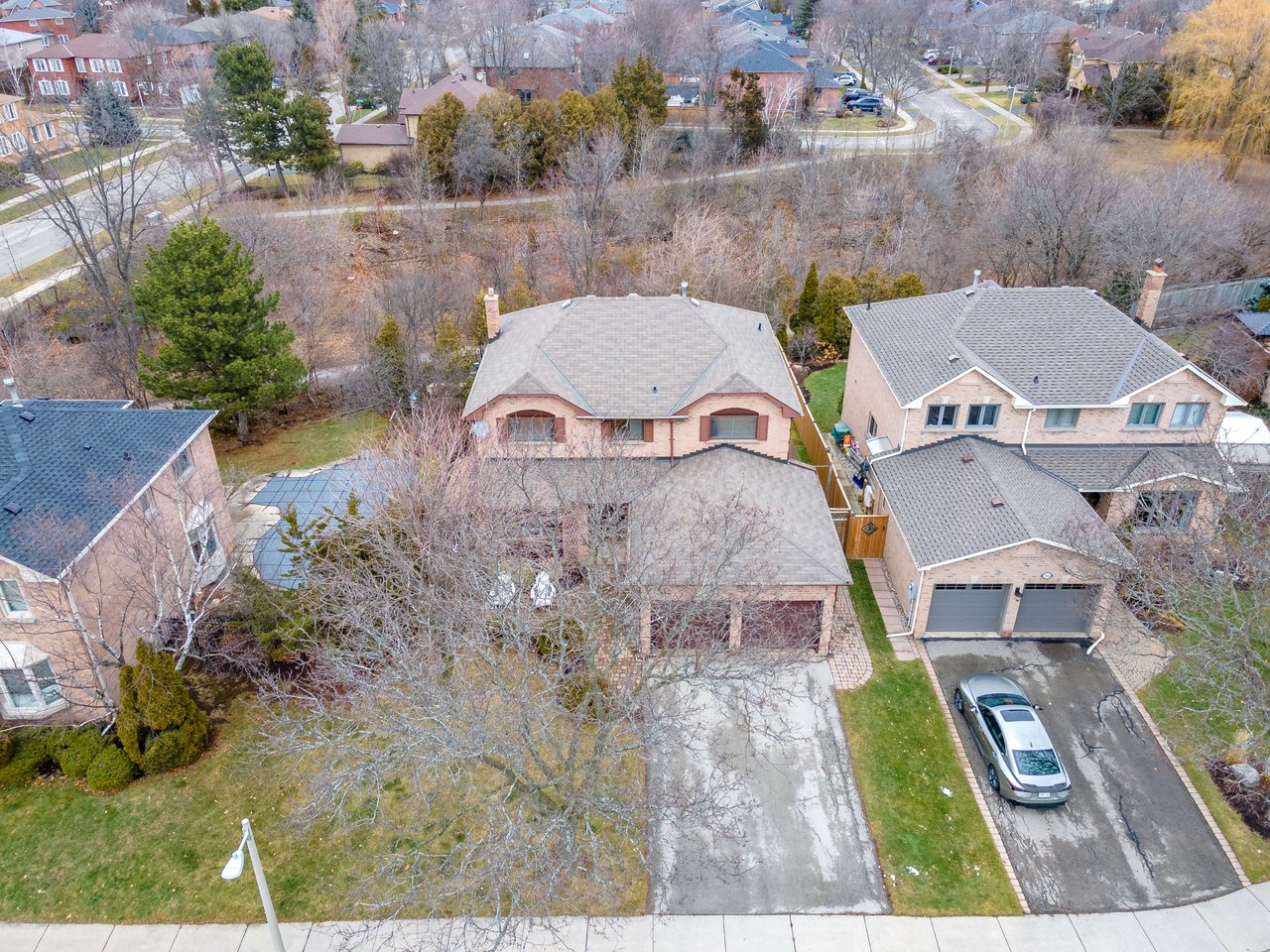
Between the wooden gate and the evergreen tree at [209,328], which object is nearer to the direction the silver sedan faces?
the wooden gate

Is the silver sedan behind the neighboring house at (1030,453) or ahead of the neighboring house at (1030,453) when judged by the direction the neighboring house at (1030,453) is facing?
ahead

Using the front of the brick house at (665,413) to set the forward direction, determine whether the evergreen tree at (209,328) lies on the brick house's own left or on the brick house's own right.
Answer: on the brick house's own right

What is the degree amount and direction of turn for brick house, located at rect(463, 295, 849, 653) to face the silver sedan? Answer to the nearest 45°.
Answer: approximately 45° to its left

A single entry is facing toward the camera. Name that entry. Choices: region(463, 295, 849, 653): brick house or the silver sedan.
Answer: the brick house

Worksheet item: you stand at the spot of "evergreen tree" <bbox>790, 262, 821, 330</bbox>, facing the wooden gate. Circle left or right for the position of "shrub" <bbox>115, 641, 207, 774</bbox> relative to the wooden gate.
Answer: right

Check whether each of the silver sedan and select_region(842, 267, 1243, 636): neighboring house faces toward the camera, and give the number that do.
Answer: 1

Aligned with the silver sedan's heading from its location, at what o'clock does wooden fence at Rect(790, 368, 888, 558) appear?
The wooden fence is roughly at 12 o'clock from the silver sedan.

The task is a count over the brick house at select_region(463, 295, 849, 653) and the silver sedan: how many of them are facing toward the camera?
1

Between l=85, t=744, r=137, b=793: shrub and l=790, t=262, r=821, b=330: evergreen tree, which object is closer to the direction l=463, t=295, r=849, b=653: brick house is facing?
the shrub

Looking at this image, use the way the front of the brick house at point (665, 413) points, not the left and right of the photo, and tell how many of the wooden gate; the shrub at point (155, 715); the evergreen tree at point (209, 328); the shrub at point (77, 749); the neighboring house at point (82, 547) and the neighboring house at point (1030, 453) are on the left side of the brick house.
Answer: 2

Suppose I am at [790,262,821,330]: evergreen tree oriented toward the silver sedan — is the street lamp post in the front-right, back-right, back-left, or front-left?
front-right

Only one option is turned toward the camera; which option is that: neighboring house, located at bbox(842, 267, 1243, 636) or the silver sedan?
the neighboring house

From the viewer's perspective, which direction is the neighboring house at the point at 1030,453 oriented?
toward the camera

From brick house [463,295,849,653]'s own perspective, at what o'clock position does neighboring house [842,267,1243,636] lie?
The neighboring house is roughly at 9 o'clock from the brick house.

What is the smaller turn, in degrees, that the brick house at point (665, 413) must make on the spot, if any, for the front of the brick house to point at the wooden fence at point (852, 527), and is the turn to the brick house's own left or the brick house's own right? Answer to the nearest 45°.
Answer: approximately 90° to the brick house's own left
